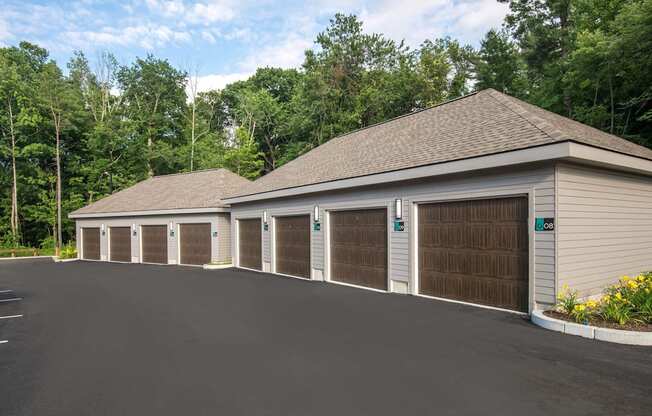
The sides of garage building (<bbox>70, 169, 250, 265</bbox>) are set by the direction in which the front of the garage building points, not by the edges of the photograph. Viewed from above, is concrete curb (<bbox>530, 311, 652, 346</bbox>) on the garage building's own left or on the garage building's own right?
on the garage building's own left

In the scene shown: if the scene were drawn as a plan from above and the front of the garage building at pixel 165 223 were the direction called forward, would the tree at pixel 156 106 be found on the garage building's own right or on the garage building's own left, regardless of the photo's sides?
on the garage building's own right

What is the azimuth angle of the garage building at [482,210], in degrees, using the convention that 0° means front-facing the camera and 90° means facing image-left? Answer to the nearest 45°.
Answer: approximately 45°

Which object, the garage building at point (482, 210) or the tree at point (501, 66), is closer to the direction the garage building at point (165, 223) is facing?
the garage building

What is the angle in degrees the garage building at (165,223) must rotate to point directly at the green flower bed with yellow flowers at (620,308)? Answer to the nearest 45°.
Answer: approximately 45° to its left

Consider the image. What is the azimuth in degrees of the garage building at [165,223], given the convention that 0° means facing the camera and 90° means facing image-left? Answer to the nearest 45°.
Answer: approximately 45°

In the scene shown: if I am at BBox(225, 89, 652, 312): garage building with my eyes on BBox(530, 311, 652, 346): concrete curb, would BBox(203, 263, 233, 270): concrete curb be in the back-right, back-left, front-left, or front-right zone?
back-right

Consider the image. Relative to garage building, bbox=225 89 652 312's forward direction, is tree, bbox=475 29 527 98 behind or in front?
behind

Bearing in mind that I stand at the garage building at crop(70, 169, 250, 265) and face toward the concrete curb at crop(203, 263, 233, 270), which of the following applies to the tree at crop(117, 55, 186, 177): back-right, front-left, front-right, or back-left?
back-left

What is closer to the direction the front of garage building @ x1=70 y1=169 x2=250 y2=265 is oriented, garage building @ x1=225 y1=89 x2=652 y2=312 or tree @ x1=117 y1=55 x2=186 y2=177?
the garage building

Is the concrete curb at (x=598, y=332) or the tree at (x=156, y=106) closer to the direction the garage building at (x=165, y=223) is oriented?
the concrete curb
